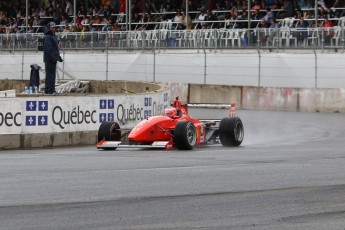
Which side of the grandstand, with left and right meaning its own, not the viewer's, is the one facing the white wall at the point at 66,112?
front

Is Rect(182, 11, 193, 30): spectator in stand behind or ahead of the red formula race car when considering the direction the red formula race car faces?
behind

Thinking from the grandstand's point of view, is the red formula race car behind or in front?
in front

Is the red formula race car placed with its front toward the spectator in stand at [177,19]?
no

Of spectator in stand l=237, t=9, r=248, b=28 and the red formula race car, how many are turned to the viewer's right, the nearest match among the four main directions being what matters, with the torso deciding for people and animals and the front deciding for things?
0

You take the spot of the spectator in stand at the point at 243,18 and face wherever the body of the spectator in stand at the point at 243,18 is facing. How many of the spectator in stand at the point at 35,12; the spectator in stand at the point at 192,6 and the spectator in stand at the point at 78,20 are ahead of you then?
0

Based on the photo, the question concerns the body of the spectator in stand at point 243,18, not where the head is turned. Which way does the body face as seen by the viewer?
toward the camera

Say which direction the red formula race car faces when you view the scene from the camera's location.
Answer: facing the viewer and to the left of the viewer

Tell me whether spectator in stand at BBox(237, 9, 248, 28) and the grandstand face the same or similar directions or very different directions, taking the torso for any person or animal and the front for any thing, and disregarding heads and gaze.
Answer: same or similar directions

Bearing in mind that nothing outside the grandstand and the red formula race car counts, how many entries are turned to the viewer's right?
0

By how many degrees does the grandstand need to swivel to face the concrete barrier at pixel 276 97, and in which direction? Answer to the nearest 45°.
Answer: approximately 45° to its left

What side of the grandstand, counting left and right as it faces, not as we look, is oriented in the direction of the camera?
front
